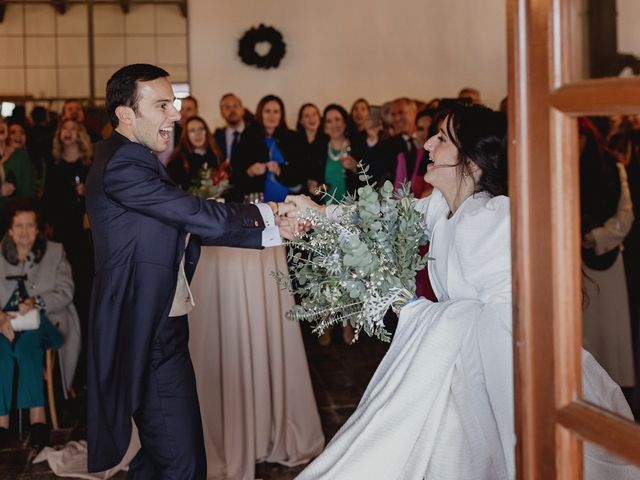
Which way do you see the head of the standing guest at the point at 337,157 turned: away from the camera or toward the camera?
toward the camera

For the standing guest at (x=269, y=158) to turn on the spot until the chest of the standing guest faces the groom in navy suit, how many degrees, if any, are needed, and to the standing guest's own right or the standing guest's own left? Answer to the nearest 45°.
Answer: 0° — they already face them

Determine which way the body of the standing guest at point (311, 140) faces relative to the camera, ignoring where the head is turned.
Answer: toward the camera

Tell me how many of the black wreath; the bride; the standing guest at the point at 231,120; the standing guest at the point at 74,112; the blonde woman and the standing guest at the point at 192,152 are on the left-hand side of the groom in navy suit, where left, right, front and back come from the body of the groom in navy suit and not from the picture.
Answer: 5

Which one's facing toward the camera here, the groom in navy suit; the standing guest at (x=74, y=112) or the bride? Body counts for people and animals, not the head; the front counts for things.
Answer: the standing guest

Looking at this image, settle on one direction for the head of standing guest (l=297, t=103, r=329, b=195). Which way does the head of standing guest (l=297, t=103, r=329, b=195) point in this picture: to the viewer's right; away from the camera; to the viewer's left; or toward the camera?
toward the camera

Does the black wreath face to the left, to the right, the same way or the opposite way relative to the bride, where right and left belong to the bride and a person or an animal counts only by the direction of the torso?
to the left

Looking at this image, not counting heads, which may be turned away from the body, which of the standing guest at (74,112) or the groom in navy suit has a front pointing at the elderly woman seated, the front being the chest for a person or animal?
the standing guest

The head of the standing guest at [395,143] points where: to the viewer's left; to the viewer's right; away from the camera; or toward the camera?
toward the camera

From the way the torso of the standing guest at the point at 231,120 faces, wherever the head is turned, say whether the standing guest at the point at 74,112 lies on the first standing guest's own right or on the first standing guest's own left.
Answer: on the first standing guest's own right

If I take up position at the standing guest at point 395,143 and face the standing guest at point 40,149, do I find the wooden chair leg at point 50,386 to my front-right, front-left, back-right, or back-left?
front-left

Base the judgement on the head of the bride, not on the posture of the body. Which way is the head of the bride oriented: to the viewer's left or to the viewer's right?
to the viewer's left

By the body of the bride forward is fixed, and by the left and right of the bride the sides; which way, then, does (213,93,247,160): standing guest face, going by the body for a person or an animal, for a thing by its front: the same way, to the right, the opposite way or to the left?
to the left

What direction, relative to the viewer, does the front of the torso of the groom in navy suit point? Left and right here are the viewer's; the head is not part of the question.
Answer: facing to the right of the viewer

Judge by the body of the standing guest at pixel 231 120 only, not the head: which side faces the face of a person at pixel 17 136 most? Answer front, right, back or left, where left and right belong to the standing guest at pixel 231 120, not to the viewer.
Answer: right

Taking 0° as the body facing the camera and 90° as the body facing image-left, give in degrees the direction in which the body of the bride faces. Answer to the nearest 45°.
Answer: approximately 90°

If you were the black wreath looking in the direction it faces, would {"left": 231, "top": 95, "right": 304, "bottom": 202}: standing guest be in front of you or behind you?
in front
